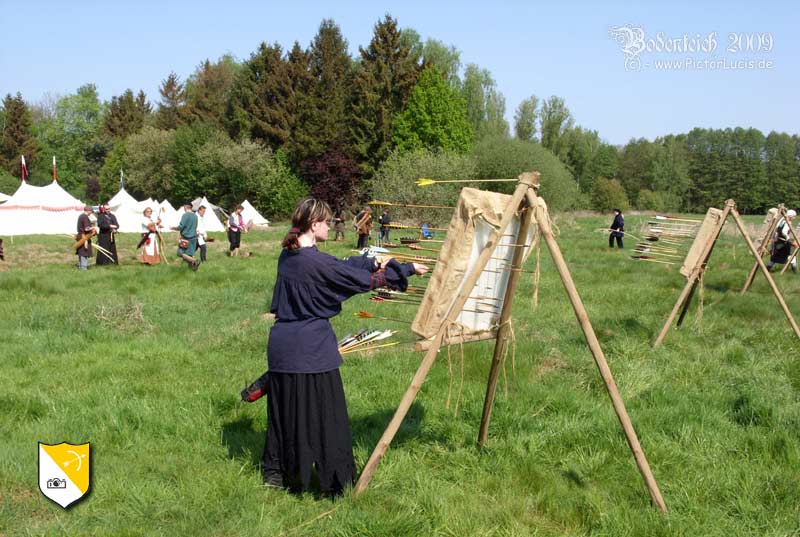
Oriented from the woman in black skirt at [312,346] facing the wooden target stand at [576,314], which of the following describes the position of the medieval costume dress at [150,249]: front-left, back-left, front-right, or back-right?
back-left

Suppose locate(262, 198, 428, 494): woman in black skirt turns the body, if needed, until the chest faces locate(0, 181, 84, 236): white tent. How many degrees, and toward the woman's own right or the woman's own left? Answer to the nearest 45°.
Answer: approximately 90° to the woman's own left

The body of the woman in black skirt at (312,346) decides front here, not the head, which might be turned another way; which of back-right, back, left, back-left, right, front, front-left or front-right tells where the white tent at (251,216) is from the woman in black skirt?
front-left

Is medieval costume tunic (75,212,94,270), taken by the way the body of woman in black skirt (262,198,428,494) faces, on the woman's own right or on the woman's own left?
on the woman's own left

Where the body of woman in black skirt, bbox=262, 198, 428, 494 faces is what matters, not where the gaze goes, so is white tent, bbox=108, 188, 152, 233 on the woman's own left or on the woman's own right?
on the woman's own left

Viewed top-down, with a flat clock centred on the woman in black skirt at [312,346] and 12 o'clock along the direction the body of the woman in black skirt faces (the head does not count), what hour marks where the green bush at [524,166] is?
The green bush is roughly at 11 o'clock from the woman in black skirt.

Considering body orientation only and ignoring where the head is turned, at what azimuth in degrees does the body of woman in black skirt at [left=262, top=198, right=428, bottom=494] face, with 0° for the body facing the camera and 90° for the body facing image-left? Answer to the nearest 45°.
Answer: approximately 225°

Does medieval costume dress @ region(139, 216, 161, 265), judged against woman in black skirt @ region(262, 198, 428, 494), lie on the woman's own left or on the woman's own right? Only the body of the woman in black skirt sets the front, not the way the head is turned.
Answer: on the woman's own left
